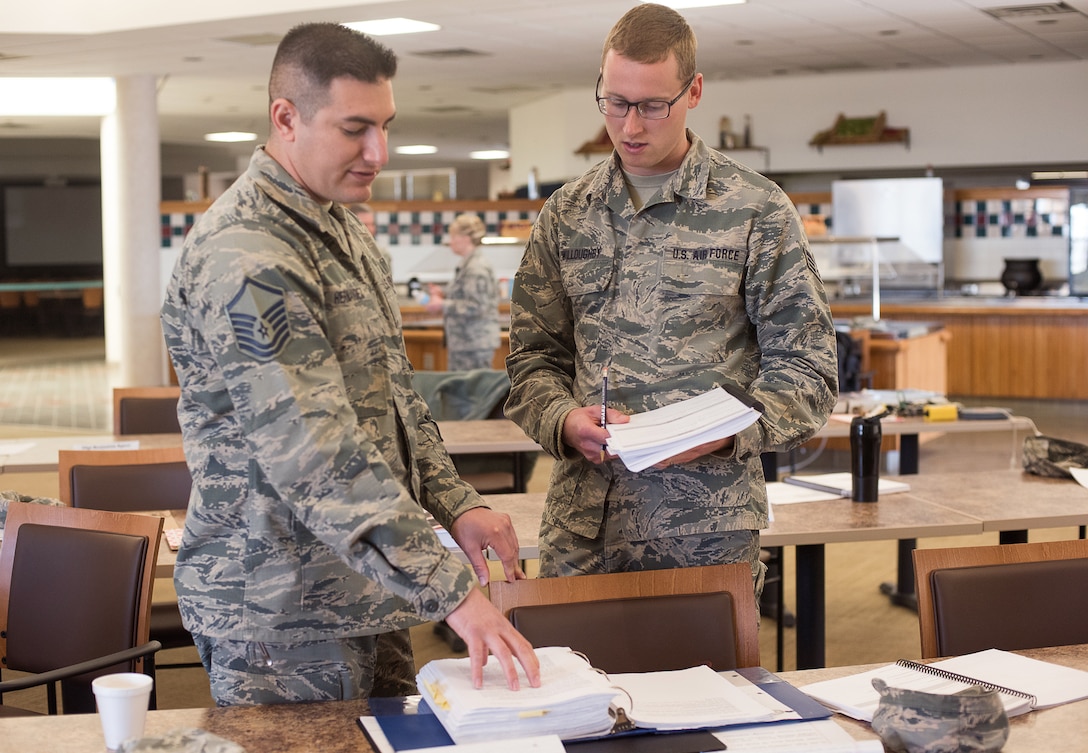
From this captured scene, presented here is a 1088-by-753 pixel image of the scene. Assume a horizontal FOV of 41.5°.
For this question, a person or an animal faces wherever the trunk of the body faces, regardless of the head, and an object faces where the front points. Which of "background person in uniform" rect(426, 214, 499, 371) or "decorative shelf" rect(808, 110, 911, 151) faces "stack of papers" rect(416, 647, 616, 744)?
the decorative shelf

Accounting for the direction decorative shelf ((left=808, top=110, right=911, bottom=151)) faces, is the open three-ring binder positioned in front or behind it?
in front

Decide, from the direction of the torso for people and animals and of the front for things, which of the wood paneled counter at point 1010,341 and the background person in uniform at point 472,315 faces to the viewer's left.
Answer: the background person in uniform

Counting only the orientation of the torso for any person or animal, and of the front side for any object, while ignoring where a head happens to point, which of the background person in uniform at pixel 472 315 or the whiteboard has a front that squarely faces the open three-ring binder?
the whiteboard

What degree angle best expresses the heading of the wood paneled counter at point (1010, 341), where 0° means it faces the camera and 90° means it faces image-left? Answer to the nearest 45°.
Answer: approximately 0°

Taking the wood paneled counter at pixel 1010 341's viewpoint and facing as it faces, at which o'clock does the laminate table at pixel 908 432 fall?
The laminate table is roughly at 12 o'clock from the wood paneled counter.

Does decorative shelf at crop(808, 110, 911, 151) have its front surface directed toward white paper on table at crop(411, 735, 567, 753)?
yes

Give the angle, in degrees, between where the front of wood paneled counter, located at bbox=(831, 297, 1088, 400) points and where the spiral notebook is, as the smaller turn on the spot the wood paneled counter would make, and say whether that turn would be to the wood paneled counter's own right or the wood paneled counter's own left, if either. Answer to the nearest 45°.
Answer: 0° — it already faces it

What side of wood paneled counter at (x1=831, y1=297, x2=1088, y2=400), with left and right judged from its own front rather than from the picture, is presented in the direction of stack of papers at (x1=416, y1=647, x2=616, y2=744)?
front

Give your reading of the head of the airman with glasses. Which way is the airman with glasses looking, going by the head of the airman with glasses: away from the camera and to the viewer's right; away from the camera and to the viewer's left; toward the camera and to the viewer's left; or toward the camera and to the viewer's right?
toward the camera and to the viewer's left

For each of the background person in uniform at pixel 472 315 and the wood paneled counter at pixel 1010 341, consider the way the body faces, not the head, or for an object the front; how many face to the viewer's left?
1

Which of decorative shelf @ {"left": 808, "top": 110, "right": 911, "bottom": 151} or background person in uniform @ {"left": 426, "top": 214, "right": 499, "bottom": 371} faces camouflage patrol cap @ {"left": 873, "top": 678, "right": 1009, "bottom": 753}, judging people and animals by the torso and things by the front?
the decorative shelf

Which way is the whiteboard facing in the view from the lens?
facing the viewer

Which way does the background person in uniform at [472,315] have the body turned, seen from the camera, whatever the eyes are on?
to the viewer's left

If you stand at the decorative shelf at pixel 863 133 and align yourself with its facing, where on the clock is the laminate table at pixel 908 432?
The laminate table is roughly at 12 o'clock from the decorative shelf.

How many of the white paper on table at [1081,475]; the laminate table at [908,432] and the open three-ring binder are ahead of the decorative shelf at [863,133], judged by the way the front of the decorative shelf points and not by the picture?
3
